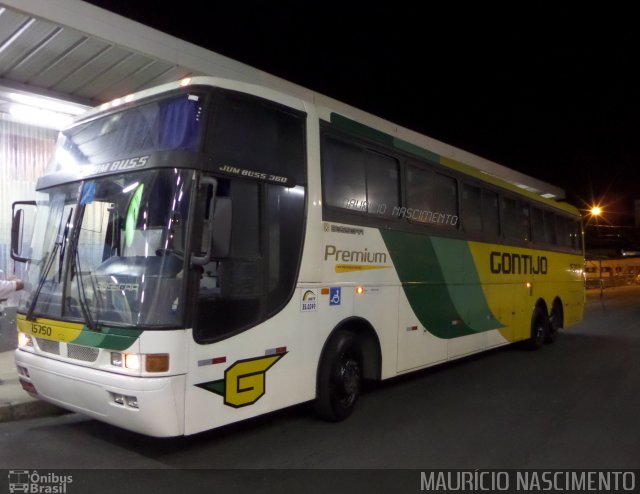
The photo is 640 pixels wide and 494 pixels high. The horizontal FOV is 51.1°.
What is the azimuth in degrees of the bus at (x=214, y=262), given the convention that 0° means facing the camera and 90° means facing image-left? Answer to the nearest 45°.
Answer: approximately 45°
